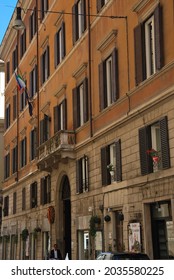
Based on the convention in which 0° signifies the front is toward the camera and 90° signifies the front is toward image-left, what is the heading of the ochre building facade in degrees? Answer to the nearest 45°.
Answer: approximately 45°
